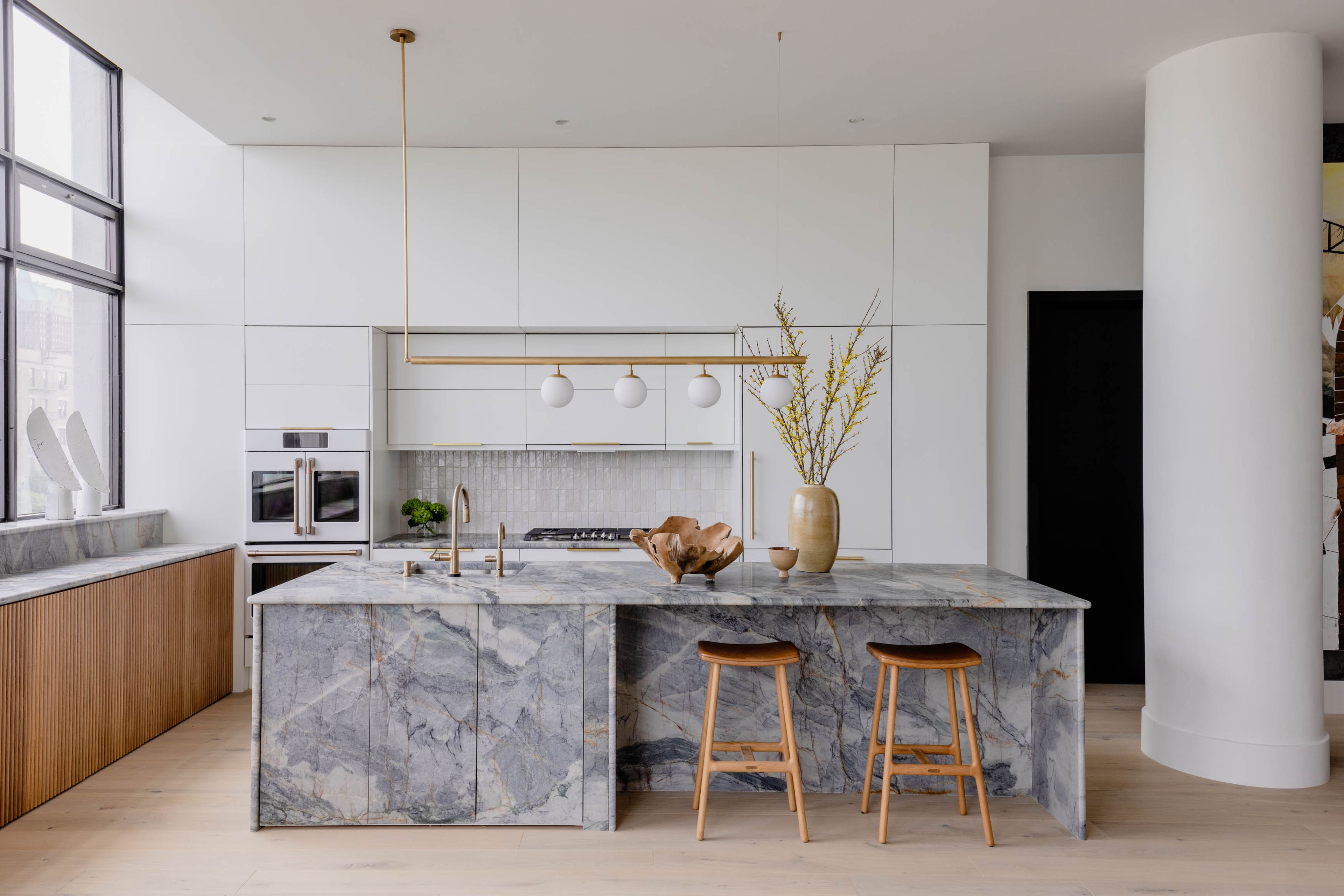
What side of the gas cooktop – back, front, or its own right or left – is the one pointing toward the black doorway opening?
left

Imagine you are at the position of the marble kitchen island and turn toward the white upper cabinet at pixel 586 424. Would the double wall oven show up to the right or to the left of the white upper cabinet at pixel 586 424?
left

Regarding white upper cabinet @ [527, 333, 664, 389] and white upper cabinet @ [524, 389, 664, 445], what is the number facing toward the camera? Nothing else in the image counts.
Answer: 2

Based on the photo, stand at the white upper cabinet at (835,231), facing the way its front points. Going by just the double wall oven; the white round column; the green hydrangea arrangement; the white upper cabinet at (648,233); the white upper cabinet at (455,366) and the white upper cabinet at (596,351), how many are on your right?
5

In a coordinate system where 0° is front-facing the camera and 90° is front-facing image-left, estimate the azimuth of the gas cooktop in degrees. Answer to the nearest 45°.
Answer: approximately 0°

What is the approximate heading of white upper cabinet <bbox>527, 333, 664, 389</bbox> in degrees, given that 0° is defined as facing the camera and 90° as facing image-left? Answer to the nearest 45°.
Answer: approximately 0°

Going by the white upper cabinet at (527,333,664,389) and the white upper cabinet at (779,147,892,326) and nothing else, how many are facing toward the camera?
2
